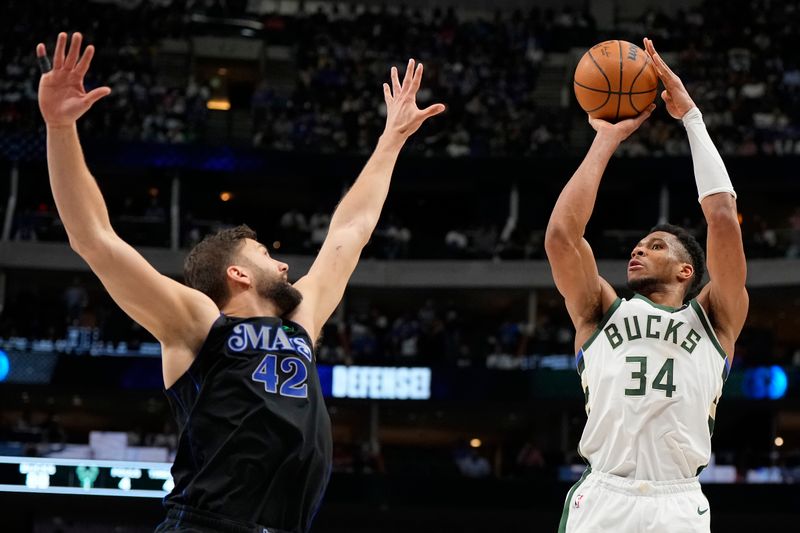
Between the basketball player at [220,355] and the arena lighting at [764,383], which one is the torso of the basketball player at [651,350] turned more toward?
the basketball player

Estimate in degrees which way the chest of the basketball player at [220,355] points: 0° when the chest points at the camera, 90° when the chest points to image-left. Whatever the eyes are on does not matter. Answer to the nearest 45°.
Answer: approximately 315°

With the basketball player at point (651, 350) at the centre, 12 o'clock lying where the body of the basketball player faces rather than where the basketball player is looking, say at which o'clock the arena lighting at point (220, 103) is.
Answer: The arena lighting is roughly at 5 o'clock from the basketball player.

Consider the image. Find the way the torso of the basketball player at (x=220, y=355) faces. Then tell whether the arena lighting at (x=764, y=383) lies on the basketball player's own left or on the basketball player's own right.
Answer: on the basketball player's own left

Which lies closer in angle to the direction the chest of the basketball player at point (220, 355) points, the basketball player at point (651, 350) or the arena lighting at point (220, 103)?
the basketball player

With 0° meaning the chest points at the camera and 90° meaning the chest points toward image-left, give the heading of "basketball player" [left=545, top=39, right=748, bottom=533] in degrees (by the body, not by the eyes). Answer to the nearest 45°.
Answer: approximately 0°

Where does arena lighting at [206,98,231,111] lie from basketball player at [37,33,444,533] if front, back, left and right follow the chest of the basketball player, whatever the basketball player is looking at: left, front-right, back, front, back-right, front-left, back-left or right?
back-left

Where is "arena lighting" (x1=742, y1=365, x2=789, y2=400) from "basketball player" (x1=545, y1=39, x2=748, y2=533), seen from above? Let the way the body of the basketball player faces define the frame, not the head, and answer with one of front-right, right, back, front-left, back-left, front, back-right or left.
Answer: back

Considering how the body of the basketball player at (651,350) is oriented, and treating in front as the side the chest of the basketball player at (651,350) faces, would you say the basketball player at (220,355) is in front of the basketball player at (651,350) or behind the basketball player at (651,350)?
in front

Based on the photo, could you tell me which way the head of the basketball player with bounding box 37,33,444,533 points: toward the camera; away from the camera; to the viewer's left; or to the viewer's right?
to the viewer's right

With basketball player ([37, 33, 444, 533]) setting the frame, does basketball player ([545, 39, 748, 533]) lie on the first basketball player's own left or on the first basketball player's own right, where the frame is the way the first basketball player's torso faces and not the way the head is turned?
on the first basketball player's own left

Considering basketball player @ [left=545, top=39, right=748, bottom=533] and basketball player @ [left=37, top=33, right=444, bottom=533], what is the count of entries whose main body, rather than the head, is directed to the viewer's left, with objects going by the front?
0
